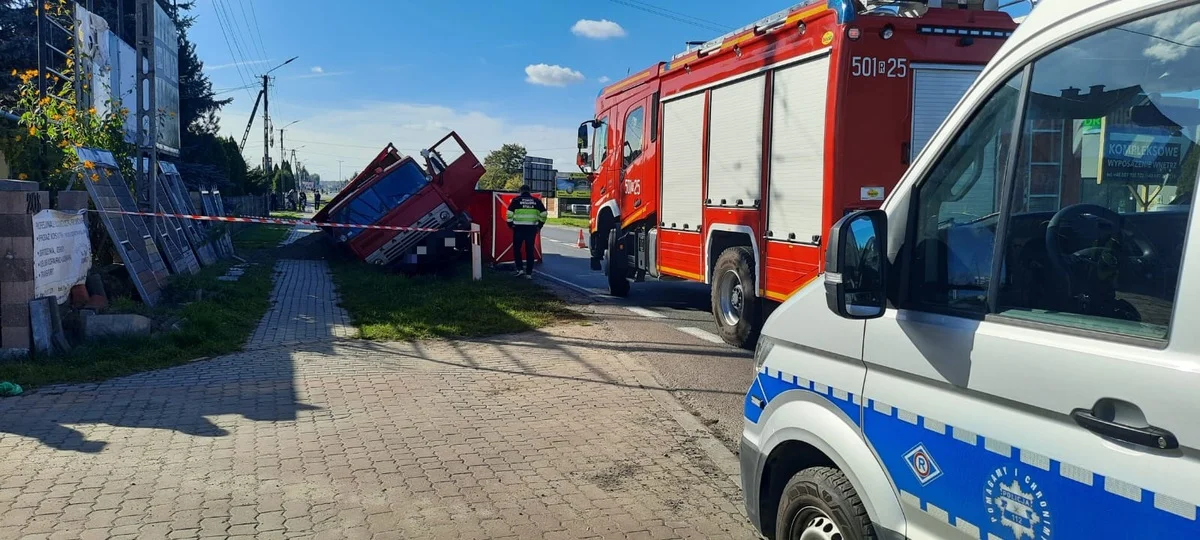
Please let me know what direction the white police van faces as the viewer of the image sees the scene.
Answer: facing away from the viewer and to the left of the viewer

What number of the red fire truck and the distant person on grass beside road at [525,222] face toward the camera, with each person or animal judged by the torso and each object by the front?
0

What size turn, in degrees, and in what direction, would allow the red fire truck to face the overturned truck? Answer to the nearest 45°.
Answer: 0° — it already faces it

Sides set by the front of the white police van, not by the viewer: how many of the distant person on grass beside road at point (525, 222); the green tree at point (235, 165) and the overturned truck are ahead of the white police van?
3

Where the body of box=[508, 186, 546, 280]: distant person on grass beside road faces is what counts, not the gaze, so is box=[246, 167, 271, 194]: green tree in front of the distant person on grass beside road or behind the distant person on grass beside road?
in front

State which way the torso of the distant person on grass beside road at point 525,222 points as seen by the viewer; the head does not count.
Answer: away from the camera

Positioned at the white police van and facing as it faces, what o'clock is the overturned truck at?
The overturned truck is roughly at 12 o'clock from the white police van.

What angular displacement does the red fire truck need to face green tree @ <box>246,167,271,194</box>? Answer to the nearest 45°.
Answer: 0° — it already faces it

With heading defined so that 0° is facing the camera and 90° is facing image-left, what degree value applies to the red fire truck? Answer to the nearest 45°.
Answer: approximately 135°

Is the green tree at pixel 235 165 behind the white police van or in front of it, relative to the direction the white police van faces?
in front

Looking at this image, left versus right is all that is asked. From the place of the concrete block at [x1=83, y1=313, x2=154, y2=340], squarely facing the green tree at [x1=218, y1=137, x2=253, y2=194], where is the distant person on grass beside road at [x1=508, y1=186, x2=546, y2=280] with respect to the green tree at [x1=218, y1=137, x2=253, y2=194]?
right
